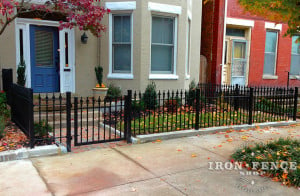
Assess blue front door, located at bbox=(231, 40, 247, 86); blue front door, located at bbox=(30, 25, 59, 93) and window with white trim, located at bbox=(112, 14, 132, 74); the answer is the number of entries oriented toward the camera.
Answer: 3

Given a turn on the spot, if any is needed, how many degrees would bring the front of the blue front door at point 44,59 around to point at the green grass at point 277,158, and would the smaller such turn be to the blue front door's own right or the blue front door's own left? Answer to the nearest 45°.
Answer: approximately 45° to the blue front door's own left

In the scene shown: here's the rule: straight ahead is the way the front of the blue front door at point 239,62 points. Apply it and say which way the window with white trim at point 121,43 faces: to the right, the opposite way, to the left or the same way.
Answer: the same way

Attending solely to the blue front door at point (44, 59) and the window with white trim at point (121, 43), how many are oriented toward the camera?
2

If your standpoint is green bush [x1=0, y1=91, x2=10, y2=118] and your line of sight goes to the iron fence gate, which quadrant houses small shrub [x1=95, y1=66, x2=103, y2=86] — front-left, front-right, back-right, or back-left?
front-left

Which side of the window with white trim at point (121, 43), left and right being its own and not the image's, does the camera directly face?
front

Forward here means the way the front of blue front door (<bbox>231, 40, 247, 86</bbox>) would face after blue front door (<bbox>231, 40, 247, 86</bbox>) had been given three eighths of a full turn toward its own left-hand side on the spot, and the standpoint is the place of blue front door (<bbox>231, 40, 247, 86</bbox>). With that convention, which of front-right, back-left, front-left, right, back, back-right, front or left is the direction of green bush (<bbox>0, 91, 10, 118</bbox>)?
back

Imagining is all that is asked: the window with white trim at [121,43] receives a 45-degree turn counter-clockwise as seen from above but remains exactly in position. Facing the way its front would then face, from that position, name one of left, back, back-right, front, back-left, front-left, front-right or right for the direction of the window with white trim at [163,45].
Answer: front-left

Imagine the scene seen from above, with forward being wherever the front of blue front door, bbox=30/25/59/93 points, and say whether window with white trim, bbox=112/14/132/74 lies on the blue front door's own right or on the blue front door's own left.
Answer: on the blue front door's own left

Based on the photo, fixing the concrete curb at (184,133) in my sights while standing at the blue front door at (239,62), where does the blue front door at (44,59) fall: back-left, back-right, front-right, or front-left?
front-right

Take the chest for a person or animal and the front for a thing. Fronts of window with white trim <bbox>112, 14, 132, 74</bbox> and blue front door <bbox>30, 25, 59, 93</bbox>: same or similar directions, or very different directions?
same or similar directions

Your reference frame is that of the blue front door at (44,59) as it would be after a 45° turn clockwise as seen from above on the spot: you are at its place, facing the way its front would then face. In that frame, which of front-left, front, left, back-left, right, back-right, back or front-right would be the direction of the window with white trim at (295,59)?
back-left

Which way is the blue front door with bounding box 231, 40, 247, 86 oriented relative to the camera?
toward the camera

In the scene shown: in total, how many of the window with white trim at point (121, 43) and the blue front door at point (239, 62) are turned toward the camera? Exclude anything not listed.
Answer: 2

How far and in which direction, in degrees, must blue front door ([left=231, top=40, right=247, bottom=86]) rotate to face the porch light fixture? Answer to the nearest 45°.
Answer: approximately 45° to its right

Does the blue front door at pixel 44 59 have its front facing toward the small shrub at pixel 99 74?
no

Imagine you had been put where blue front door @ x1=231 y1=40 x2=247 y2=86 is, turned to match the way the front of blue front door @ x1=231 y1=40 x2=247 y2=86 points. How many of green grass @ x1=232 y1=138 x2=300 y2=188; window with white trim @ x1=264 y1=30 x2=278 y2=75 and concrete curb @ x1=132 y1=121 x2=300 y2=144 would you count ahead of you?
2

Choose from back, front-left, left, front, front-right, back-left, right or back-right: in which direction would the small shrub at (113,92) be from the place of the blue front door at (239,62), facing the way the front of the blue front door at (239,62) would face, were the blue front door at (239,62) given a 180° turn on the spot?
back-left

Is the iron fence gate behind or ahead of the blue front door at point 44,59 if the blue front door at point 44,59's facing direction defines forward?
ahead

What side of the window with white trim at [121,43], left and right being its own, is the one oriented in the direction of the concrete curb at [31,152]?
front
